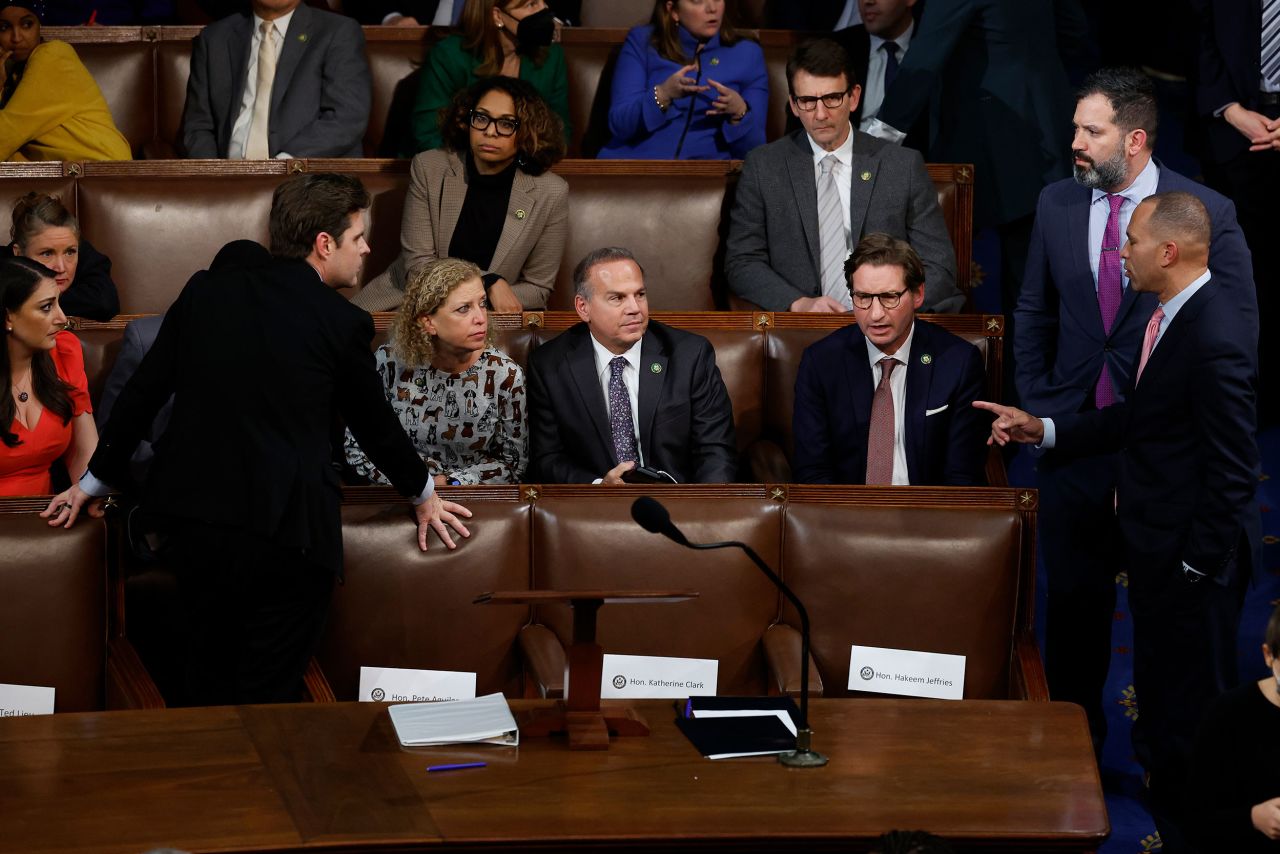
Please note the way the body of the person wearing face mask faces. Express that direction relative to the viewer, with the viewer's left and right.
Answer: facing the viewer and to the right of the viewer

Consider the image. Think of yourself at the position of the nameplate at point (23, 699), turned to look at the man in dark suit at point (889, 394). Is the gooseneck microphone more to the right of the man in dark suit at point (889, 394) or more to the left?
right

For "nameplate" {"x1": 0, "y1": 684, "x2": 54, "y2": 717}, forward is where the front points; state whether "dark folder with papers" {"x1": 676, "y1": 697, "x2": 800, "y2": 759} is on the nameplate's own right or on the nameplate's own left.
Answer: on the nameplate's own left

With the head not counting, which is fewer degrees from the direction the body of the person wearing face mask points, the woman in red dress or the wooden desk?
the wooden desk

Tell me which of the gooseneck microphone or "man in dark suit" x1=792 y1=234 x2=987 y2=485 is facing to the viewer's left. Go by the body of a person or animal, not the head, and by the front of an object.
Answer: the gooseneck microphone

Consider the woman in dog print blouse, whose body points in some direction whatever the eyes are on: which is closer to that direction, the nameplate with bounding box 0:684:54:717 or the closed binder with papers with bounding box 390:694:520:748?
the closed binder with papers

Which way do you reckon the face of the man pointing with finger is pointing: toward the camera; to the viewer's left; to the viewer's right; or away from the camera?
to the viewer's left

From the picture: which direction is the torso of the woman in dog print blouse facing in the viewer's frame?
toward the camera

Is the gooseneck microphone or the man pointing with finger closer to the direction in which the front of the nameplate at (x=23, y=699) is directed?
the gooseneck microphone

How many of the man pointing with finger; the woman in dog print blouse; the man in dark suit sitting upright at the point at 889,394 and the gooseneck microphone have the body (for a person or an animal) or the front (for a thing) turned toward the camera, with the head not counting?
2

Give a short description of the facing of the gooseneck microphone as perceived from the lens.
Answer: facing to the left of the viewer

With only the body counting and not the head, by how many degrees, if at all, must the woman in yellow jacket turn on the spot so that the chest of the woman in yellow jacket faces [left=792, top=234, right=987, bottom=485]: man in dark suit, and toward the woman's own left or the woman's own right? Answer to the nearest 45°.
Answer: approximately 90° to the woman's own left

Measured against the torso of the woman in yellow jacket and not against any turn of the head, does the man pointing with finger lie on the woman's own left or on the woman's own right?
on the woman's own left

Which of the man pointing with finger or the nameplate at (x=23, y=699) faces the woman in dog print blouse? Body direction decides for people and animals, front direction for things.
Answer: the man pointing with finger
